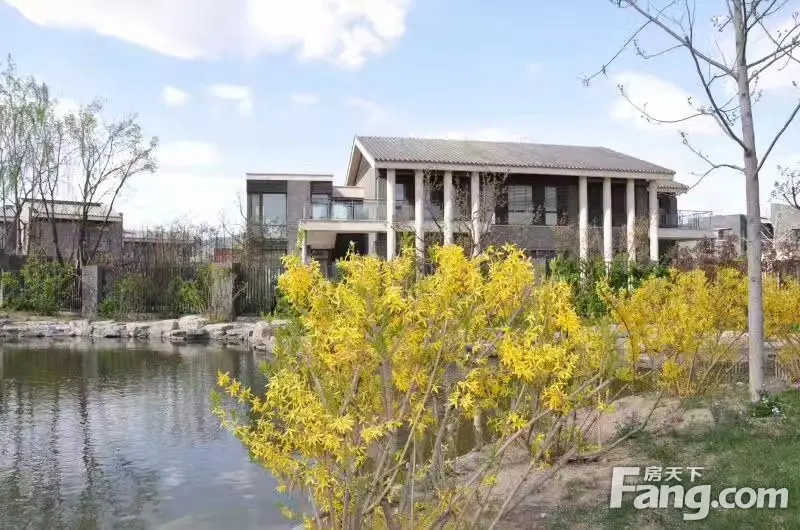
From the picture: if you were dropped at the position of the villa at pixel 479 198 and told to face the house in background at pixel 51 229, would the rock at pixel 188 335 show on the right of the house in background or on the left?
left

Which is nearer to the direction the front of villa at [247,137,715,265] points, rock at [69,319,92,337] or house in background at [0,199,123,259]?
the rock

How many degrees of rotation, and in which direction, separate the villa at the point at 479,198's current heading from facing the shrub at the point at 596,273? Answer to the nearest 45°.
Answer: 0° — it already faces it

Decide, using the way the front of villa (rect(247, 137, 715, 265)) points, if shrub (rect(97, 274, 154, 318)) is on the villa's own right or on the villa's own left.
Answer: on the villa's own right

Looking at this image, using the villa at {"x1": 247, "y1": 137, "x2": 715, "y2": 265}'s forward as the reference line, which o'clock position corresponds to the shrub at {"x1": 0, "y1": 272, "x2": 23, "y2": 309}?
The shrub is roughly at 2 o'clock from the villa.

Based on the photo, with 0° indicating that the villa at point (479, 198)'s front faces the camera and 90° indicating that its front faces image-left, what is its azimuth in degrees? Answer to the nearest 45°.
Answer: approximately 0°

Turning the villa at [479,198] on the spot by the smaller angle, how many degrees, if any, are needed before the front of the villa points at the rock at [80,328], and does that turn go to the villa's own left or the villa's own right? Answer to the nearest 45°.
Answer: approximately 45° to the villa's own right

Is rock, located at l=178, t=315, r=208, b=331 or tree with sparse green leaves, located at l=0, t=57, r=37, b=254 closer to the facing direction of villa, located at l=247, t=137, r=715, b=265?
the rock

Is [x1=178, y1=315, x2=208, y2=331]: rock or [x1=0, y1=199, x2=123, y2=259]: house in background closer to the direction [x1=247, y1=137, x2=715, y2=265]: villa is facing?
the rock

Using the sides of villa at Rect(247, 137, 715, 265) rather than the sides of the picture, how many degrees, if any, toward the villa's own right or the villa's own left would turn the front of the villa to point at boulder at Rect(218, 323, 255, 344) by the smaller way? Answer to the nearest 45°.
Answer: approximately 45° to the villa's own right
